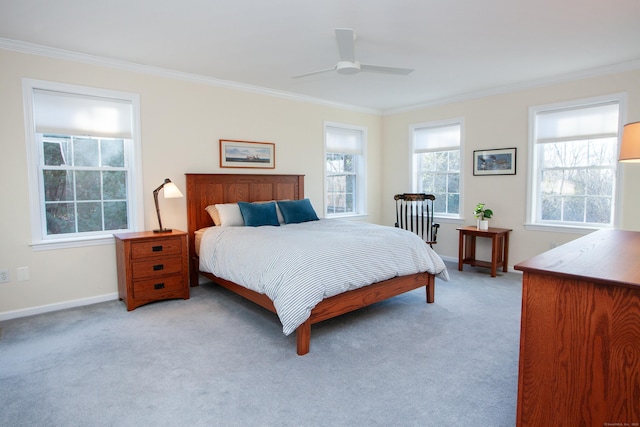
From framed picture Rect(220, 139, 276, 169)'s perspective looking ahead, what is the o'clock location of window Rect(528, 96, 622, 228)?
The window is roughly at 11 o'clock from the framed picture.

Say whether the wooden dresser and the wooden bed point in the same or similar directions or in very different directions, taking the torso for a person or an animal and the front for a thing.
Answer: very different directions

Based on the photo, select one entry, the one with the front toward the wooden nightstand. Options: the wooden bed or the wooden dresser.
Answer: the wooden dresser

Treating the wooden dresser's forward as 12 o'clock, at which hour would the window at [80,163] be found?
The window is roughly at 12 o'clock from the wooden dresser.

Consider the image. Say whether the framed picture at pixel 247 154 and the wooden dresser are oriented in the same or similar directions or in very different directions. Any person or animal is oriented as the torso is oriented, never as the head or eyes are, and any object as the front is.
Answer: very different directions

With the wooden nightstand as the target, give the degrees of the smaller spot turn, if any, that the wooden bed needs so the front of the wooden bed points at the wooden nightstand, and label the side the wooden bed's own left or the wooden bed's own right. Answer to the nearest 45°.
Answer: approximately 90° to the wooden bed's own right

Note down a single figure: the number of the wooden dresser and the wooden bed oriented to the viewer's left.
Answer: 1

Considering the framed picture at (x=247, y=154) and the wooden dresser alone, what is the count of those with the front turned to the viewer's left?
1

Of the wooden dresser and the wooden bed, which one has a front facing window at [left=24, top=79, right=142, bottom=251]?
the wooden dresser

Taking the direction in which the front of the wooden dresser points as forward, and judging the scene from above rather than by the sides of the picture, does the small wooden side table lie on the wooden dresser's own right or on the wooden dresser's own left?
on the wooden dresser's own right

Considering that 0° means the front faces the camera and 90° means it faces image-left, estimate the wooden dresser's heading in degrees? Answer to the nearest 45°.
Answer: approximately 90°

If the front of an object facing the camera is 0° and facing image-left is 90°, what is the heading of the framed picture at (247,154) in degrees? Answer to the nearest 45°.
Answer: approximately 315°
